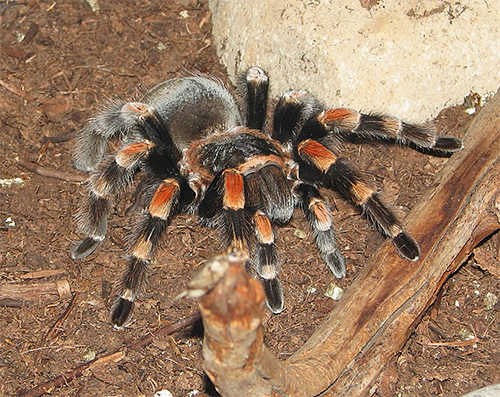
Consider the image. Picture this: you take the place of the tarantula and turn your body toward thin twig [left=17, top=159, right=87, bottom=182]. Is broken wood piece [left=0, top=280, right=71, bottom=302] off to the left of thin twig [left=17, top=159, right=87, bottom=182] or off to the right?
left

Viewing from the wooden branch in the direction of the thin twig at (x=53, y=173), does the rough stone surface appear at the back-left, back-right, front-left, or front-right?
front-right

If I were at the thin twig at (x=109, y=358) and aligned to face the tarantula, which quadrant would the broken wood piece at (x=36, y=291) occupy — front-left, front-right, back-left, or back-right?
front-left

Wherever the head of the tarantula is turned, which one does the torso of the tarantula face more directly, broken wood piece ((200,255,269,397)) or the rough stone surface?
the broken wood piece

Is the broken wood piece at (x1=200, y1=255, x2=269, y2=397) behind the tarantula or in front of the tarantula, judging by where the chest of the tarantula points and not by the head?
in front

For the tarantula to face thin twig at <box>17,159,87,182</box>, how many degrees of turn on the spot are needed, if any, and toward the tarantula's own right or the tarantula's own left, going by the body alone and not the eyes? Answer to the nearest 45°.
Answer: approximately 135° to the tarantula's own right

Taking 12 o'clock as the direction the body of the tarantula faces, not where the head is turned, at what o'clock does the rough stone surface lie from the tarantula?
The rough stone surface is roughly at 8 o'clock from the tarantula.

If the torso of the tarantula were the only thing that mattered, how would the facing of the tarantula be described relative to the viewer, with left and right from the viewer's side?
facing the viewer and to the right of the viewer
